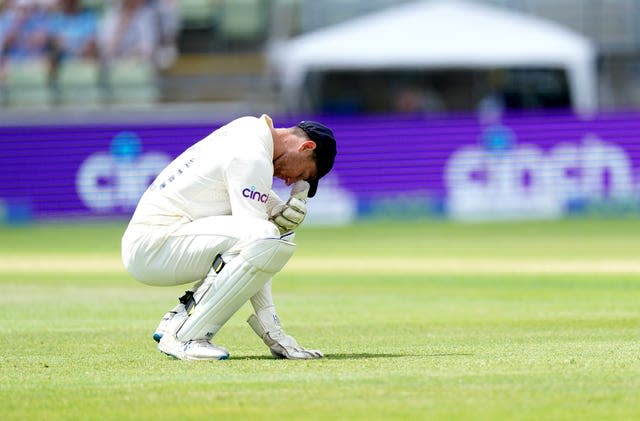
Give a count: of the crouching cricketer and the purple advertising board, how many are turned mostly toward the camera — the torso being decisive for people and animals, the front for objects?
1

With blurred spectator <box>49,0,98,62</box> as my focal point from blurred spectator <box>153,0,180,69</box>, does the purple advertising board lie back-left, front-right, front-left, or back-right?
back-left

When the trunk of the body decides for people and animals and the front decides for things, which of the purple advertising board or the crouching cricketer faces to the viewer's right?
the crouching cricketer

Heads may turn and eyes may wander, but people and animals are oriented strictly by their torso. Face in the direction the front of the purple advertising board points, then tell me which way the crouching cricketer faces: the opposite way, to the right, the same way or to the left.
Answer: to the left

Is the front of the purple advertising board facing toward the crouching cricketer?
yes

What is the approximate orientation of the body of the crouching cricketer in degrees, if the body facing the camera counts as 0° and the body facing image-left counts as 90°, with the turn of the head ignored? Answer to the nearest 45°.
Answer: approximately 270°

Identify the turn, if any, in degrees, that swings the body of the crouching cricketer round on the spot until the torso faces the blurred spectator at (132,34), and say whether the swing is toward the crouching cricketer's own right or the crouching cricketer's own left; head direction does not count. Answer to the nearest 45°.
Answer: approximately 90° to the crouching cricketer's own left

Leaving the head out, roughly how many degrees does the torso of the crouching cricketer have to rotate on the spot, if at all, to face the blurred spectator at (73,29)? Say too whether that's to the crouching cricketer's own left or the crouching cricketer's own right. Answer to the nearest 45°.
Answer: approximately 90° to the crouching cricketer's own left

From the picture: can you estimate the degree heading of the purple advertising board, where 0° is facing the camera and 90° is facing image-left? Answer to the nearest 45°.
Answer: approximately 0°
